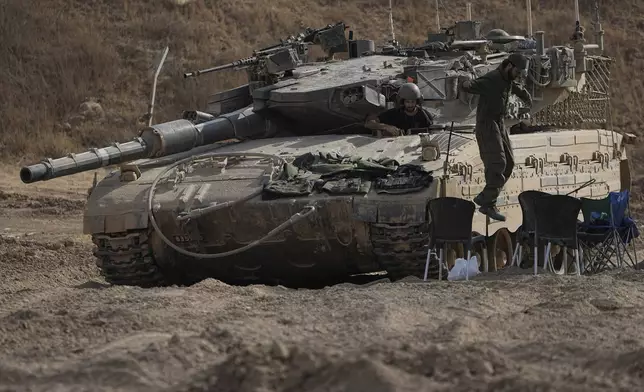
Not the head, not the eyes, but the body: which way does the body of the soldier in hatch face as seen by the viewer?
toward the camera

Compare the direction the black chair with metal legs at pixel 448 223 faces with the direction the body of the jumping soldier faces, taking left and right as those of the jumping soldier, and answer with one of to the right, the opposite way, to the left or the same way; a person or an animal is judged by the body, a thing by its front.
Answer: to the left

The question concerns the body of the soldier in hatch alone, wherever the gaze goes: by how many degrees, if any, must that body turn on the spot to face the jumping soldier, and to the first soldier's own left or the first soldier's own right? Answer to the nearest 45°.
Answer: approximately 45° to the first soldier's own left
